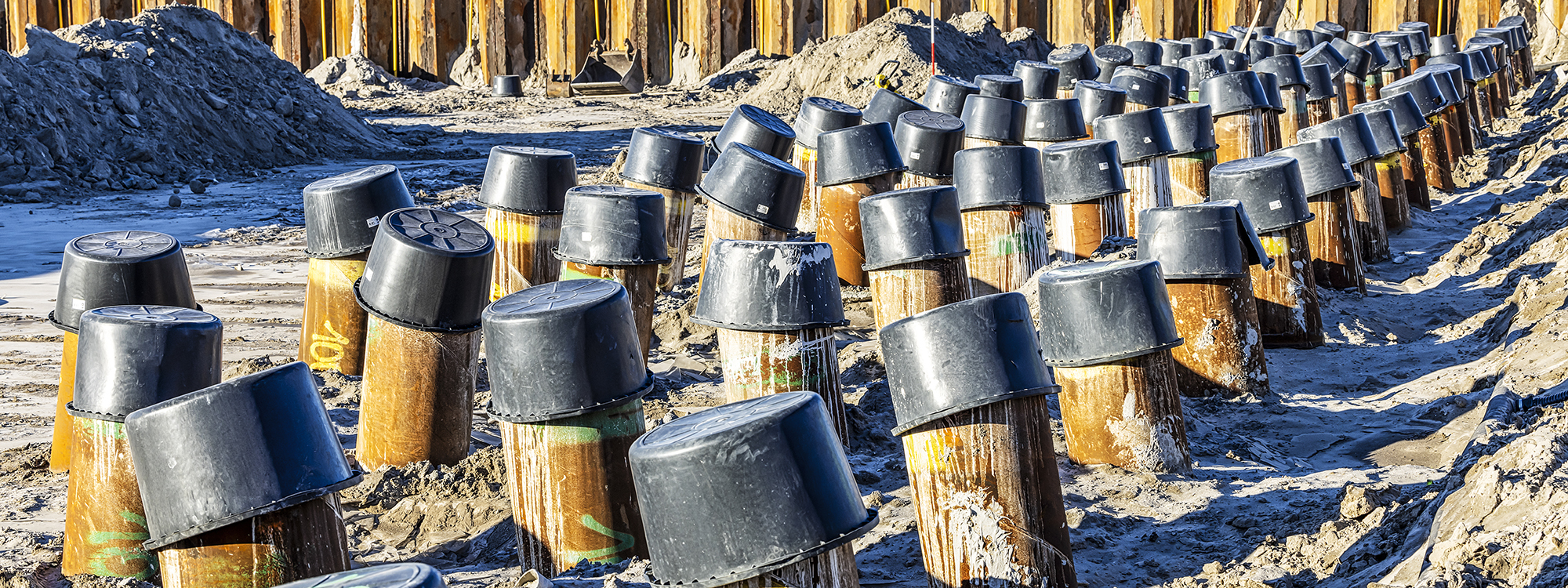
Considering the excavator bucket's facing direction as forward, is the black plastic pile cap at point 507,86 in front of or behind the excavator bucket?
in front

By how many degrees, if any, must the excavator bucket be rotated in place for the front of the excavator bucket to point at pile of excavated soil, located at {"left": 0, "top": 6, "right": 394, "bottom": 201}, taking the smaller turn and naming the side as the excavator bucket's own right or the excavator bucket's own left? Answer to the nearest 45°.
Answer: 0° — it already faces it

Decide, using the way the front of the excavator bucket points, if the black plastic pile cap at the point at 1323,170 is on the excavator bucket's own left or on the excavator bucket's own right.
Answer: on the excavator bucket's own left

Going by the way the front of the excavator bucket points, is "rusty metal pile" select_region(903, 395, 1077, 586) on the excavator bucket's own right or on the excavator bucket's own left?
on the excavator bucket's own left

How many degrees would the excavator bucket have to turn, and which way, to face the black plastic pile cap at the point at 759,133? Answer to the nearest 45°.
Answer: approximately 45° to its left

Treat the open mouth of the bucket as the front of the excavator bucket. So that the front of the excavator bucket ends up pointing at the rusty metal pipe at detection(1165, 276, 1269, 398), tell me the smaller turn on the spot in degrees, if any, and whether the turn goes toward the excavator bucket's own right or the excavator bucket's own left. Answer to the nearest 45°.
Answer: approximately 45° to the excavator bucket's own left

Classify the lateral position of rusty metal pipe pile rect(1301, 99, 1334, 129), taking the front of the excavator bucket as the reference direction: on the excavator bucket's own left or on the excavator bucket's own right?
on the excavator bucket's own left

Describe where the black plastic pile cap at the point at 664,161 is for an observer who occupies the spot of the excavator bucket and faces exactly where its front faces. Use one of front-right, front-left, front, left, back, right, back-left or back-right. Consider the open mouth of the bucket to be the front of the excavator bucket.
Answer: front-left

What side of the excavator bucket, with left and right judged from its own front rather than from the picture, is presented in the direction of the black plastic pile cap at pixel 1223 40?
left

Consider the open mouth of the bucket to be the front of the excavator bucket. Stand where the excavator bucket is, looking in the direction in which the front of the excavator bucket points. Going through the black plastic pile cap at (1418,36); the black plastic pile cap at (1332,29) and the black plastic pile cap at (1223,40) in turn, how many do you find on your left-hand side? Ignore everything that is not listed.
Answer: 3

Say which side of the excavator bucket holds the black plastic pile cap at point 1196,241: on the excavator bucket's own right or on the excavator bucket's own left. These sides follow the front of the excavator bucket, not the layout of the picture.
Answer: on the excavator bucket's own left
